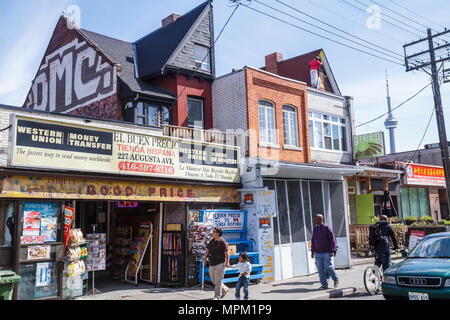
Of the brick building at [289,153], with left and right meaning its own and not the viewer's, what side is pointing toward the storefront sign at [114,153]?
right

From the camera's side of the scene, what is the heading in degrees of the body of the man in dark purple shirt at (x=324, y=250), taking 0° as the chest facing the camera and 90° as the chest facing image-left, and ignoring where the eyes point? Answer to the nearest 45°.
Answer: approximately 45°

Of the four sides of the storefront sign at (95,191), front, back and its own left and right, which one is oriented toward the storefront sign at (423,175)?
left

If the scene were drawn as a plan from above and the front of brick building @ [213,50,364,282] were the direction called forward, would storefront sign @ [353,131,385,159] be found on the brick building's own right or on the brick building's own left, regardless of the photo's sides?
on the brick building's own left

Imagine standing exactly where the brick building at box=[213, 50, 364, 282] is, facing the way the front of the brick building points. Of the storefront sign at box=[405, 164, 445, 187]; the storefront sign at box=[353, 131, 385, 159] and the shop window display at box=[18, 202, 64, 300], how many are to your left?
2
